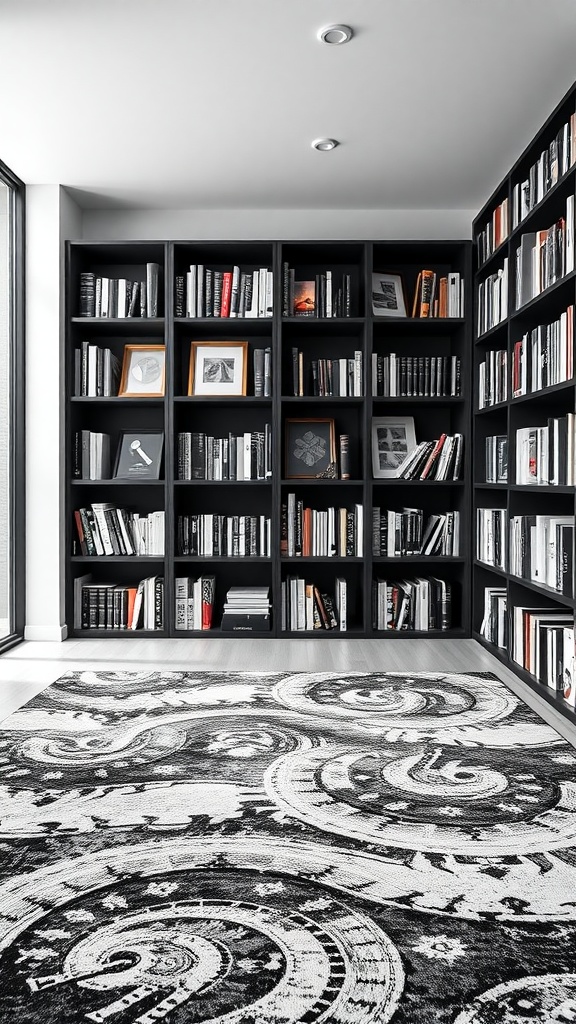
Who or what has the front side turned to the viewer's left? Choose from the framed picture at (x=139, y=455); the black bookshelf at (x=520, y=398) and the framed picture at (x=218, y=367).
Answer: the black bookshelf

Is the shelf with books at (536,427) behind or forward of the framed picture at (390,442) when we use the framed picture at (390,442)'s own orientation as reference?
forward

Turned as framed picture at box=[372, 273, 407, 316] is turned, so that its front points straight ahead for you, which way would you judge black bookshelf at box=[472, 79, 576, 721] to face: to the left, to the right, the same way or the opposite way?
to the right

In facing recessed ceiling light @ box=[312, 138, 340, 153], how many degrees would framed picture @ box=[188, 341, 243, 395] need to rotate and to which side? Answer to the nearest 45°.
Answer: approximately 45° to its left

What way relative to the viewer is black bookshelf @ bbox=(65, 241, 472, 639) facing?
toward the camera

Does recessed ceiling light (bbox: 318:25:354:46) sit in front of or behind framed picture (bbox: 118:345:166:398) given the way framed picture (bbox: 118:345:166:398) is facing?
in front

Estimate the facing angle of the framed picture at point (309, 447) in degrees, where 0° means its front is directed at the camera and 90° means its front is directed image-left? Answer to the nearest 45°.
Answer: approximately 0°

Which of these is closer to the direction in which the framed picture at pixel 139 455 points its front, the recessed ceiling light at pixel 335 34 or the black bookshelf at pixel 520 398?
the recessed ceiling light

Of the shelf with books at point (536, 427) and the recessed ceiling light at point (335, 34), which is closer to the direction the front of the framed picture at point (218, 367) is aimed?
the recessed ceiling light

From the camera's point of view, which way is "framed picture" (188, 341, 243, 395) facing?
toward the camera

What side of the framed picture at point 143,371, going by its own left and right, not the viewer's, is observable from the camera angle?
front

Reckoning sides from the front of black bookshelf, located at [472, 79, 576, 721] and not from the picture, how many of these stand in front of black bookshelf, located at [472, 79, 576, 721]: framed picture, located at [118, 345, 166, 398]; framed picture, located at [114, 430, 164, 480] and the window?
3

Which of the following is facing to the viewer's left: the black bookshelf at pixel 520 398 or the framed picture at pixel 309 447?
the black bookshelf

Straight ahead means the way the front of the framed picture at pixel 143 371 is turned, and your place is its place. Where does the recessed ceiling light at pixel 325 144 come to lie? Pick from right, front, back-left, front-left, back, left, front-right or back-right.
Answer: front-left

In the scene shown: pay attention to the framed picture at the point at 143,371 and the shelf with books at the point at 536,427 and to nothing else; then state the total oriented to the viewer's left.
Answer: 1

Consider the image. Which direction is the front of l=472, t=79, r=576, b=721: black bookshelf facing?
to the viewer's left
